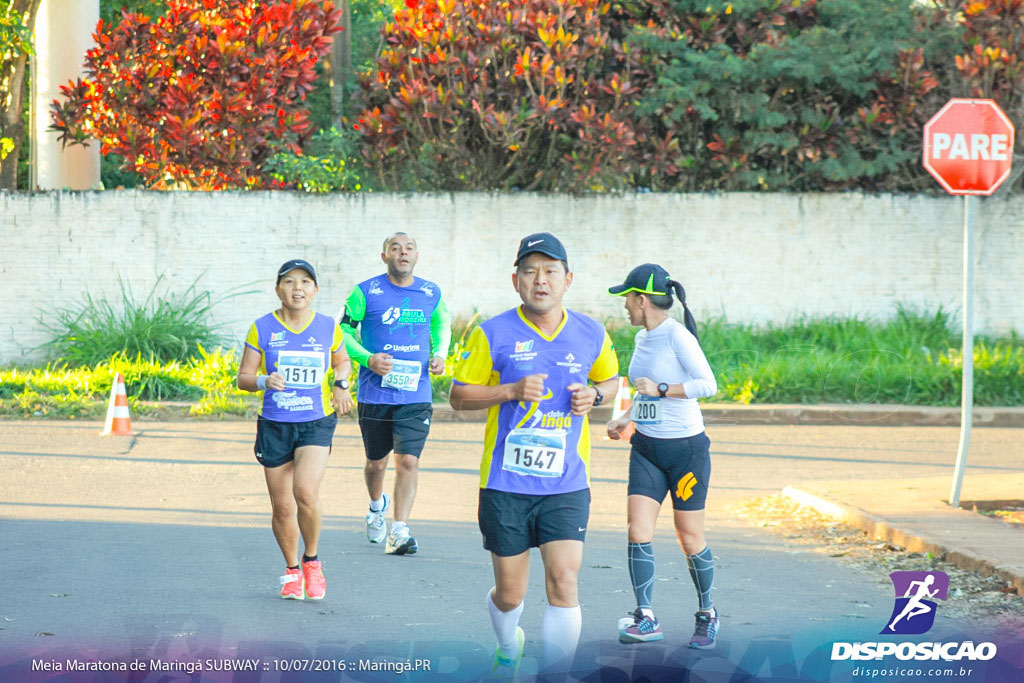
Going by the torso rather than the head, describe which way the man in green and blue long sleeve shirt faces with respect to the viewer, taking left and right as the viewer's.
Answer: facing the viewer

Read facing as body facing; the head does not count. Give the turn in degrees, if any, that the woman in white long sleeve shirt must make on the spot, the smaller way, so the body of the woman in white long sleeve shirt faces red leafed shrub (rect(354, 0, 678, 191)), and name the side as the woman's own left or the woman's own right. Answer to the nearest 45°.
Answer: approximately 135° to the woman's own right

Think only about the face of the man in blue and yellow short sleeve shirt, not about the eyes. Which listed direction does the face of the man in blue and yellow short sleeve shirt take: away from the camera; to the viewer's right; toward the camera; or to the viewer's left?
toward the camera

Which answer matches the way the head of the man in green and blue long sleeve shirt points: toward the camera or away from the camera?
toward the camera

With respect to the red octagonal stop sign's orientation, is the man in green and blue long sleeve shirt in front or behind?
in front

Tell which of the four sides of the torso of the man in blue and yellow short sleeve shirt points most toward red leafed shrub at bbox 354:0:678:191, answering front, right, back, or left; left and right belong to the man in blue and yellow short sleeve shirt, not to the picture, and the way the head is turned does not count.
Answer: back

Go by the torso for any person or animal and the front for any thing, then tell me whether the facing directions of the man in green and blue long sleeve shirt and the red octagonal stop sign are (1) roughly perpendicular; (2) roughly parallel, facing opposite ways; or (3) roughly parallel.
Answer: roughly parallel

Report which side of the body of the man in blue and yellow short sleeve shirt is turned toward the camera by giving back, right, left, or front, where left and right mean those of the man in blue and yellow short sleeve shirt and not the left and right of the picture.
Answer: front

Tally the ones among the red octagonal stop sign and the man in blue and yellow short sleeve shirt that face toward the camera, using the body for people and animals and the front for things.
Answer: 2

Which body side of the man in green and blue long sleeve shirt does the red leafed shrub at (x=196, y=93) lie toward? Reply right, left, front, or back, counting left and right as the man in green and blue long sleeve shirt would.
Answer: back

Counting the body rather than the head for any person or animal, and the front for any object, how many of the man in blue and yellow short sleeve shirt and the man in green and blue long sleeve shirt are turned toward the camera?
2

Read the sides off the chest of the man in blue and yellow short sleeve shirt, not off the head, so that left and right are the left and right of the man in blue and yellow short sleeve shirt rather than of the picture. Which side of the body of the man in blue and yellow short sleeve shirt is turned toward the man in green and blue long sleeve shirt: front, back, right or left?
back

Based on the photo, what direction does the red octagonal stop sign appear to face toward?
toward the camera

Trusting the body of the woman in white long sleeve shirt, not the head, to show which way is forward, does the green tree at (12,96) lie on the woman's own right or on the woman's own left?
on the woman's own right

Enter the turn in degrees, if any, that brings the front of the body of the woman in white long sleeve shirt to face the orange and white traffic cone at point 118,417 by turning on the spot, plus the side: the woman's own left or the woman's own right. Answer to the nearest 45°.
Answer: approximately 90° to the woman's own right

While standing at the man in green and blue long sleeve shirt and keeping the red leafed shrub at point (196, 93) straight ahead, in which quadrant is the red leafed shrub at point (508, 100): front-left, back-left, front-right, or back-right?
front-right

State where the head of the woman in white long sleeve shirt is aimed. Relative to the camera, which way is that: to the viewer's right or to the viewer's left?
to the viewer's left

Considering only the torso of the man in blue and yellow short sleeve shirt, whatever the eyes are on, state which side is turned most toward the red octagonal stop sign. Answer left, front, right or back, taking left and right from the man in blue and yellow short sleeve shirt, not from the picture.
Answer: back

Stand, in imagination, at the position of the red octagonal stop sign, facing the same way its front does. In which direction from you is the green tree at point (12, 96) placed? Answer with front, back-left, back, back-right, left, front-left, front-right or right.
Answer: right

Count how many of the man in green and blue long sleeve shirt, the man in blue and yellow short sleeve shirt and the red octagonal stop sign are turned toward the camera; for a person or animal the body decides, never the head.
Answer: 3
